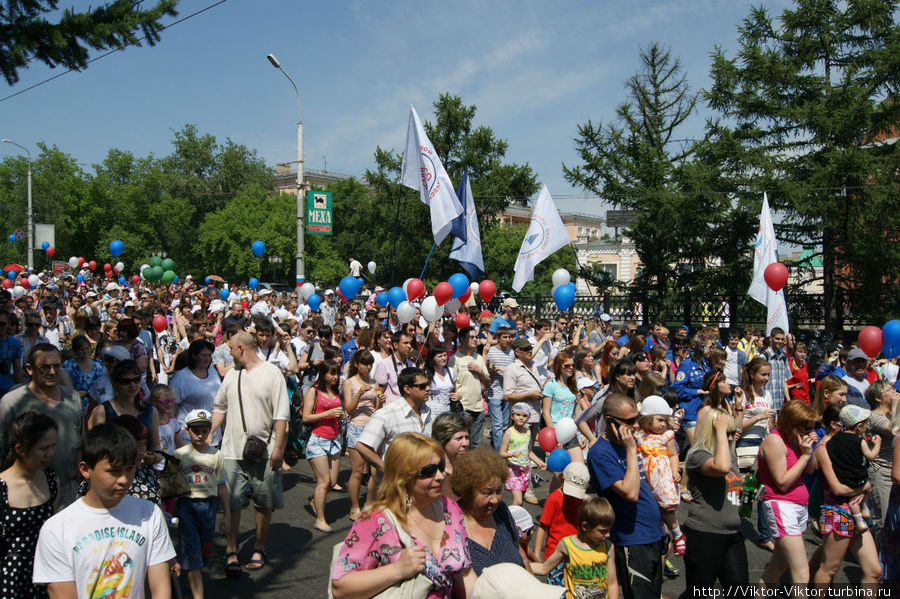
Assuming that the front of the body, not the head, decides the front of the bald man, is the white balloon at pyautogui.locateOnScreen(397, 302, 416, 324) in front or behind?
behind

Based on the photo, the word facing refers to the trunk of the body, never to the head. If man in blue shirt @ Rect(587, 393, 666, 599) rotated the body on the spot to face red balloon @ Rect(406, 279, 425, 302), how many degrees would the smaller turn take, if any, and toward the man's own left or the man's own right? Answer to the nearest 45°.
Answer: approximately 180°

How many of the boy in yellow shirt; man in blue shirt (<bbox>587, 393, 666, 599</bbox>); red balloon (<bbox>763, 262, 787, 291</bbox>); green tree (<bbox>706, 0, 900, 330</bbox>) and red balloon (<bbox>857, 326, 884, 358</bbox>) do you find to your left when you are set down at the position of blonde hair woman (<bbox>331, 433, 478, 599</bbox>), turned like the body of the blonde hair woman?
5

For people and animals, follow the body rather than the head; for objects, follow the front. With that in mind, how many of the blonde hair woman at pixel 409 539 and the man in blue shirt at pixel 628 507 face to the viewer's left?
0

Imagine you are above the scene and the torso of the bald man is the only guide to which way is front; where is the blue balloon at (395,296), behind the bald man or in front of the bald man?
behind

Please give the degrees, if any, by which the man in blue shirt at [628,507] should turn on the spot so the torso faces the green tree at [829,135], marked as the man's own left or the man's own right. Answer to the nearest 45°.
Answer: approximately 135° to the man's own left

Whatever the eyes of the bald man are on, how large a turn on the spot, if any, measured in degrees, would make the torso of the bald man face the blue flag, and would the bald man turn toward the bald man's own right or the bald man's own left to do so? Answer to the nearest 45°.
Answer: approximately 180°

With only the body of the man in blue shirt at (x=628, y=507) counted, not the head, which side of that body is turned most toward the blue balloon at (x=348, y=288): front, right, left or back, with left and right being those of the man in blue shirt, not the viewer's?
back

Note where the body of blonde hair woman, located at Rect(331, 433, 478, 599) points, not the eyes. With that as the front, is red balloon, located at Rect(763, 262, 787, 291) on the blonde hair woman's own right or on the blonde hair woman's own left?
on the blonde hair woman's own left

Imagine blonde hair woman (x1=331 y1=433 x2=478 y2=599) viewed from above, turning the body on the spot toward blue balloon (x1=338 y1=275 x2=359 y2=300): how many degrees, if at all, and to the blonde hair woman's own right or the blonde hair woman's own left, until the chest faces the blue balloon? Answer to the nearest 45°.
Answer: approximately 135° to the blonde hair woman's own left

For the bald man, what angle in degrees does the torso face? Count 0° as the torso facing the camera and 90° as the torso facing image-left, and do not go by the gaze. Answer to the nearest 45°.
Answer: approximately 45°

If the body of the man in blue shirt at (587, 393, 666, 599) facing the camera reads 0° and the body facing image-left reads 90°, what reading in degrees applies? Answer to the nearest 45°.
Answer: approximately 315°

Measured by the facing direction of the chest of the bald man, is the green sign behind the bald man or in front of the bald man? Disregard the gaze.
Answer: behind

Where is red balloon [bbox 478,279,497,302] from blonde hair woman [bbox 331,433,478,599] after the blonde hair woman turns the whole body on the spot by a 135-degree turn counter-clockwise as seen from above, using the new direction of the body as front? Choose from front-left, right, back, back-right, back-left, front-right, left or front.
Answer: front

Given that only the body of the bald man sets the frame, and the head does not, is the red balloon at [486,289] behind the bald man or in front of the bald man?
behind

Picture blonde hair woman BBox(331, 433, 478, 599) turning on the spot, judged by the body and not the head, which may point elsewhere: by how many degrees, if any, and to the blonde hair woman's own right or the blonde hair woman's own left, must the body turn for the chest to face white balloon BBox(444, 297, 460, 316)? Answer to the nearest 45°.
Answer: approximately 135° to the blonde hair woman's own left

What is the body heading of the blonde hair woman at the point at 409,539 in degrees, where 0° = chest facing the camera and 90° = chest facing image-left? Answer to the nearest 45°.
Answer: approximately 315°
